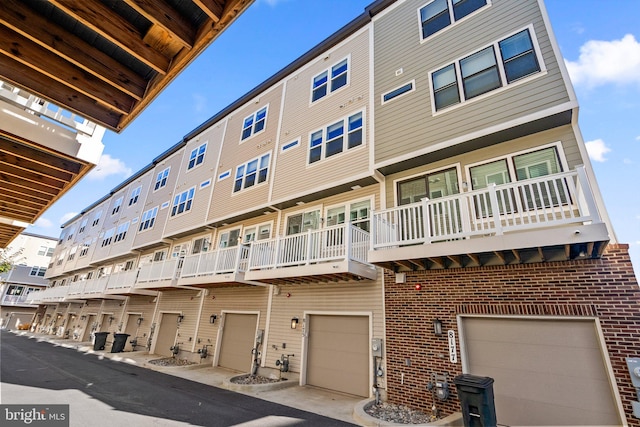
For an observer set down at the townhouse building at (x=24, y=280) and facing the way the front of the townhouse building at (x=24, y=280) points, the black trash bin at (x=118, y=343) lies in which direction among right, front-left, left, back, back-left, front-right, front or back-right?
front

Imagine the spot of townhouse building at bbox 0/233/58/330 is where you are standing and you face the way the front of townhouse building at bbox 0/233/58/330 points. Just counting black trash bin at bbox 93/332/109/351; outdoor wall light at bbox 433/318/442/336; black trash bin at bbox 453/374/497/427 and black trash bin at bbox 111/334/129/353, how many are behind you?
0

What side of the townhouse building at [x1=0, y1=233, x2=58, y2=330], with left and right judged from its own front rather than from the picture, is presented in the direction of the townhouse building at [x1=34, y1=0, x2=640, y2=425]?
front

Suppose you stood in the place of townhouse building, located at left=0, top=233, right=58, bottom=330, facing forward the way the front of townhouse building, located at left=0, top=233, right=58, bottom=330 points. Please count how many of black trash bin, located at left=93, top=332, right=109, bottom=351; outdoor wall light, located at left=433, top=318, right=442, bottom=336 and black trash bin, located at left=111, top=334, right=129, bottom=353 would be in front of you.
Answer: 3

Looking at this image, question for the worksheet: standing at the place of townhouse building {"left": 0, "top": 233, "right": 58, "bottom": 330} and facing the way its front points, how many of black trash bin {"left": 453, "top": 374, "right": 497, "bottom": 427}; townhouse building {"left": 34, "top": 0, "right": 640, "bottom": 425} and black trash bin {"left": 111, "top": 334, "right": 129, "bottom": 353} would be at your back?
0

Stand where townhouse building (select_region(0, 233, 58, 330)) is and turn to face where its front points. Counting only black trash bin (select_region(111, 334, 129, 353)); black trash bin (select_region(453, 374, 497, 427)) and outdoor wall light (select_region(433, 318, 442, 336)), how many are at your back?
0

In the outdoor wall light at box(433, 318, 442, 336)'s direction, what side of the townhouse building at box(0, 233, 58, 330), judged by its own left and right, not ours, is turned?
front

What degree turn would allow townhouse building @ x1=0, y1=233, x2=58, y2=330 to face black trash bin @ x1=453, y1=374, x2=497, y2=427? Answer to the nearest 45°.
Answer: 0° — it already faces it

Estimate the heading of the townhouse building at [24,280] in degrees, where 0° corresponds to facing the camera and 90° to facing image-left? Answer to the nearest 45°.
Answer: approximately 0°
